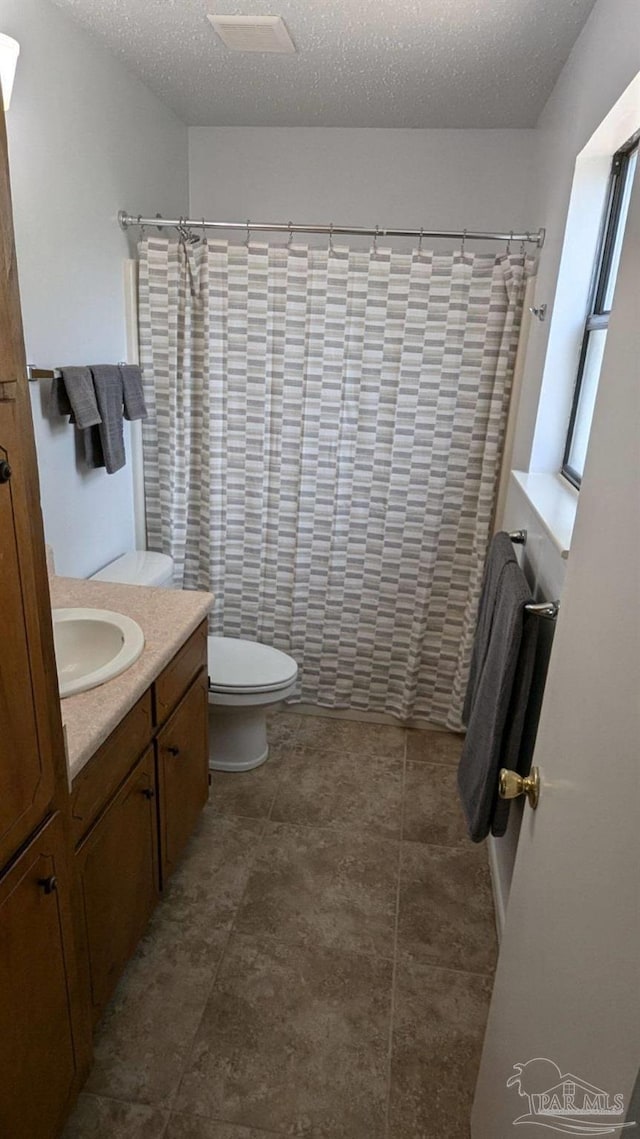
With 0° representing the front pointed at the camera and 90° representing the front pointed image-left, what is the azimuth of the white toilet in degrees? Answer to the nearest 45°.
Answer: approximately 270°

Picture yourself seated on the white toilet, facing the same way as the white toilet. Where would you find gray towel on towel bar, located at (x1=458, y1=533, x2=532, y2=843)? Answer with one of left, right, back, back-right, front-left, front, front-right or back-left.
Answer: front-right

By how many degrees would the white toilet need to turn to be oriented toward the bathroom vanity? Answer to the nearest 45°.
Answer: approximately 90° to its right

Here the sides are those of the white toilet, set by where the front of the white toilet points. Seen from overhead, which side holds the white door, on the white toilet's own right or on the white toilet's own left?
on the white toilet's own right
